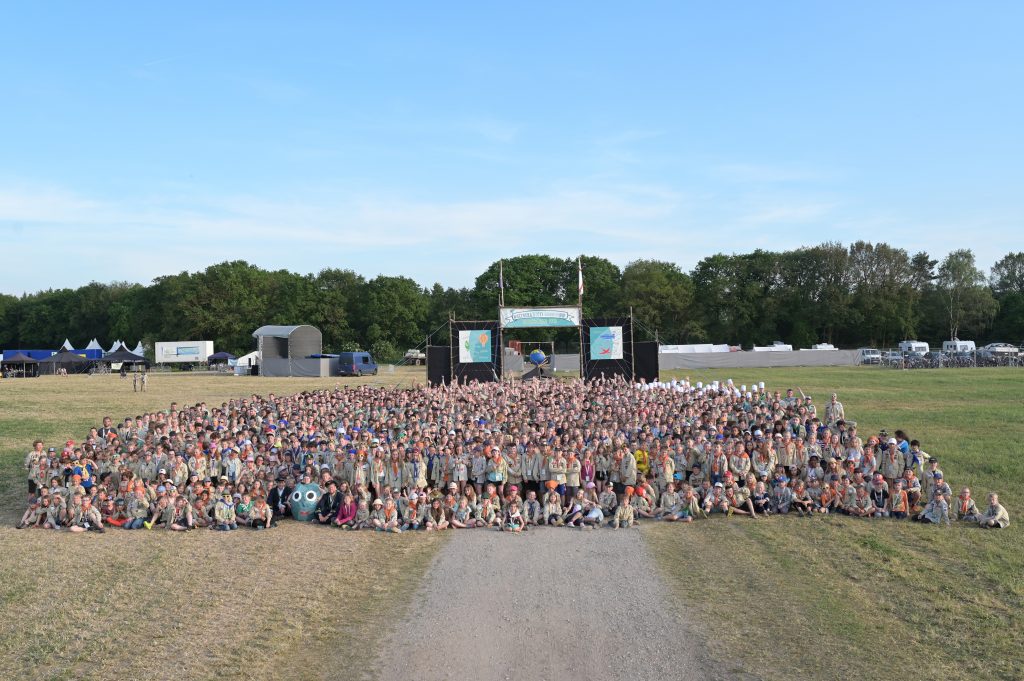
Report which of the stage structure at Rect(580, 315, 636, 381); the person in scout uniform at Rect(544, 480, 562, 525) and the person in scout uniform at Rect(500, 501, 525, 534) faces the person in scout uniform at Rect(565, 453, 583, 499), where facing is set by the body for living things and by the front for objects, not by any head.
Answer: the stage structure

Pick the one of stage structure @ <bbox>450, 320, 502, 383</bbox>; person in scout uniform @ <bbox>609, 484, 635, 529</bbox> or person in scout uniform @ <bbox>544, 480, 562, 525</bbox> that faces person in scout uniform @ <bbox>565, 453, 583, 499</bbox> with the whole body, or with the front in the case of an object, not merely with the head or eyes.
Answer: the stage structure

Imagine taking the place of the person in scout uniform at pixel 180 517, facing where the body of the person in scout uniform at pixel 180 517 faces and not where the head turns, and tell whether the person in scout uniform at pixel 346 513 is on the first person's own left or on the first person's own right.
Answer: on the first person's own left

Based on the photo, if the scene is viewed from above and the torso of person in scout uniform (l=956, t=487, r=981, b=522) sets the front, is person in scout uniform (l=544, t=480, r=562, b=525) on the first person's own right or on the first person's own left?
on the first person's own right

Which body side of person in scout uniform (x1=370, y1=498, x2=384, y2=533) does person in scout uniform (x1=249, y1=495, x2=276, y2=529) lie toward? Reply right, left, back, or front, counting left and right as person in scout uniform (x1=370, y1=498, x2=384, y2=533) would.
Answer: right

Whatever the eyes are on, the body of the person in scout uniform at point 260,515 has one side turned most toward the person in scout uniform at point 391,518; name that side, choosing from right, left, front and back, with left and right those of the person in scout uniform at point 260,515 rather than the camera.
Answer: left

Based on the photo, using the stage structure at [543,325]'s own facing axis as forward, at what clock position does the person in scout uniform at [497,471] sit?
The person in scout uniform is roughly at 12 o'clock from the stage structure.

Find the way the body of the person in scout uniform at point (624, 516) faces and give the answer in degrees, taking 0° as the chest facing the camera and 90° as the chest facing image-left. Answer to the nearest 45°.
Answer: approximately 0°

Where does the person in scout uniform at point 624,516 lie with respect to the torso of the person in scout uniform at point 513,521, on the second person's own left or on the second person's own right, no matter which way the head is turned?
on the second person's own left

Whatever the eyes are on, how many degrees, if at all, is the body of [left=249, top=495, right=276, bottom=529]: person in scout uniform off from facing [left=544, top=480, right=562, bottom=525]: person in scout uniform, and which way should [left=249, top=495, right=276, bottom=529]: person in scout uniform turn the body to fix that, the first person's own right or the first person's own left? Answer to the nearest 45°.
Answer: approximately 90° to the first person's own left
